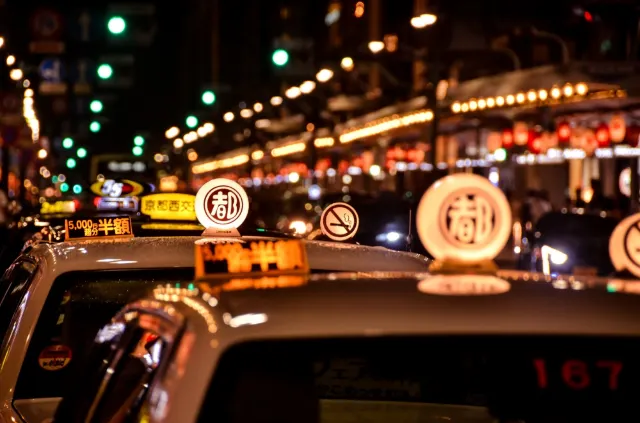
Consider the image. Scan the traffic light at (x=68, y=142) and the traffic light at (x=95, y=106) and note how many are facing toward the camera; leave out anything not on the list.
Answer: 2

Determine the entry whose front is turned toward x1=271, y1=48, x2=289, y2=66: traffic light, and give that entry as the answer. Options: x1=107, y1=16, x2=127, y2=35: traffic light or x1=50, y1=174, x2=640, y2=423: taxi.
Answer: the taxi

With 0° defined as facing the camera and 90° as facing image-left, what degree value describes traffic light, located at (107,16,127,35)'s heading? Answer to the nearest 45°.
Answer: approximately 0°

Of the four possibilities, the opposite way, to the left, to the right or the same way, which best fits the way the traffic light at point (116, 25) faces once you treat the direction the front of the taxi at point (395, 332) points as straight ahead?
the opposite way

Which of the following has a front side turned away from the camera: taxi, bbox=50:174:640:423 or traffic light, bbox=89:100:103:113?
the taxi

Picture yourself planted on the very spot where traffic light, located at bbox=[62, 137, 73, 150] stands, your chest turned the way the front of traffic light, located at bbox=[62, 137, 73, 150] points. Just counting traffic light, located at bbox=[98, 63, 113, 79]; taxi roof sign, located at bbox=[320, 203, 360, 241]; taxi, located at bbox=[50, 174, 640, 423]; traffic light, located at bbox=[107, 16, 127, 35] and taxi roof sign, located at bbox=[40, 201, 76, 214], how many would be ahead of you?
5

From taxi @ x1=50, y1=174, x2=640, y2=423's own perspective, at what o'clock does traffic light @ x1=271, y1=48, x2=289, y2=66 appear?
The traffic light is roughly at 12 o'clock from the taxi.

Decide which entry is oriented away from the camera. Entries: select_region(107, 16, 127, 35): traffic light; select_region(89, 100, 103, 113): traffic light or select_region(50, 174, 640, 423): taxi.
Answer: the taxi

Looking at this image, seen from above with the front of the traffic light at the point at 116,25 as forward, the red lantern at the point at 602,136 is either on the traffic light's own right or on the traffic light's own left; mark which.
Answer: on the traffic light's own left
